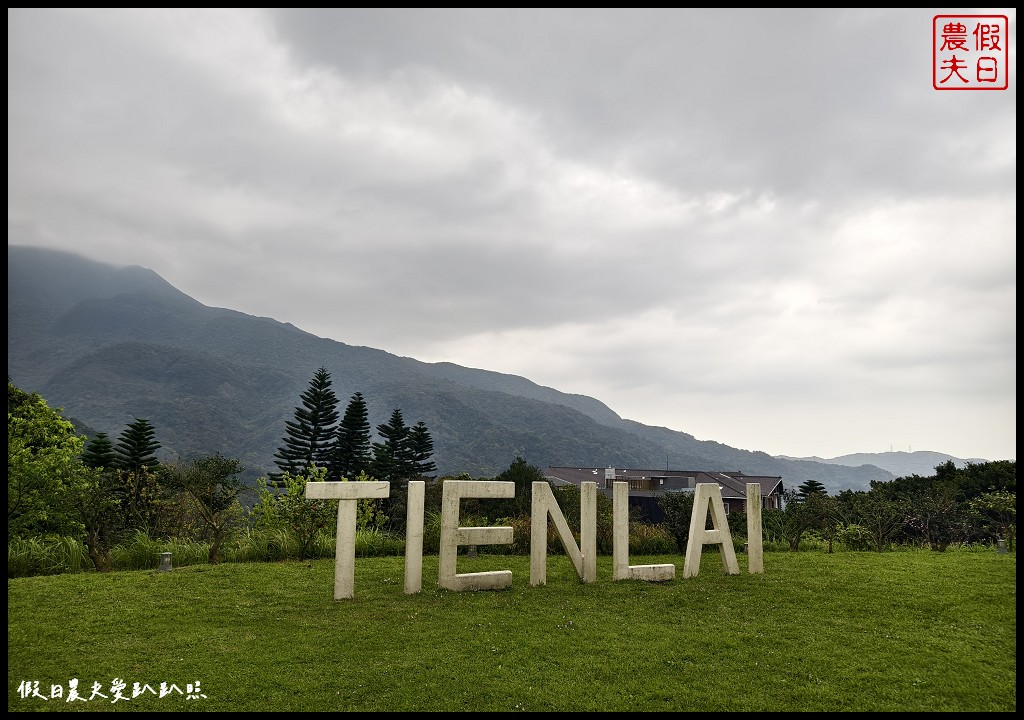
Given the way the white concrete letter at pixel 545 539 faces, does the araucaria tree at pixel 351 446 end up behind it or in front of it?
behind

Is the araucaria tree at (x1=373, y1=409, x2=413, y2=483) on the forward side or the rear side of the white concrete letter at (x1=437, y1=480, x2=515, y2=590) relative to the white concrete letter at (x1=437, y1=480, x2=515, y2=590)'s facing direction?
on the rear side

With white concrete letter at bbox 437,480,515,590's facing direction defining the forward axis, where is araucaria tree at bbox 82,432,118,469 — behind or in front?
behind

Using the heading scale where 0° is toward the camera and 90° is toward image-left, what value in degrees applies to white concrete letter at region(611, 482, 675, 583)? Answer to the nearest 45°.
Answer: approximately 0°

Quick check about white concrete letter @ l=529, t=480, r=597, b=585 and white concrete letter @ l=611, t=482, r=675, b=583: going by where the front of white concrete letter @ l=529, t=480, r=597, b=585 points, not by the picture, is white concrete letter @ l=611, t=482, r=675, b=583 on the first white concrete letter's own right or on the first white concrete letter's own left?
on the first white concrete letter's own left

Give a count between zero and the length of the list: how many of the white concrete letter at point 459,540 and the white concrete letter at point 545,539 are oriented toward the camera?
2

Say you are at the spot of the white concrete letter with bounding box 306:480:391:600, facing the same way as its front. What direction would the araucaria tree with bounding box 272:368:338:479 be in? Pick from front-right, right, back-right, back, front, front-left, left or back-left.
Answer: back
